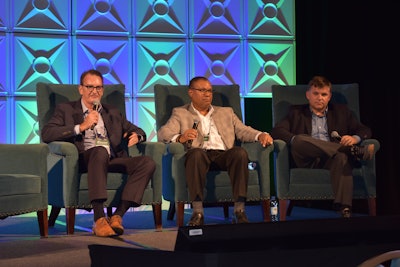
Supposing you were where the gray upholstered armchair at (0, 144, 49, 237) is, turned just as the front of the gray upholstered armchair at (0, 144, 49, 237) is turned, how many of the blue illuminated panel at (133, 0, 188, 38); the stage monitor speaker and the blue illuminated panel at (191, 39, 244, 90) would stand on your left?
2

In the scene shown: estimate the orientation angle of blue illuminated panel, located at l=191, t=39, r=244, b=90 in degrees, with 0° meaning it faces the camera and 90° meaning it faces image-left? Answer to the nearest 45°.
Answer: approximately 0°

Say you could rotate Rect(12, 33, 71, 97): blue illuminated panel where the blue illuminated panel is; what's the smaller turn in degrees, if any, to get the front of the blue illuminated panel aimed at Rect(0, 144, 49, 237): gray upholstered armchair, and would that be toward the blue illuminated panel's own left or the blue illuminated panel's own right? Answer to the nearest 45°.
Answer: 0° — it already faces it

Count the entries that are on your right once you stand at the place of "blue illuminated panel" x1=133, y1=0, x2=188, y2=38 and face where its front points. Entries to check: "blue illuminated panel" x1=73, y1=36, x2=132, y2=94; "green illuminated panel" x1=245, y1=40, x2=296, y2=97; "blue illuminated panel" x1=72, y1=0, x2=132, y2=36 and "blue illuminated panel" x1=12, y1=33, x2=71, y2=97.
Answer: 3

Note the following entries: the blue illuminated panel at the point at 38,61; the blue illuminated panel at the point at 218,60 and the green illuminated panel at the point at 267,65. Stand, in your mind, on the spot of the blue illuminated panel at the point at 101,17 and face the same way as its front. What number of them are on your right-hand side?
1

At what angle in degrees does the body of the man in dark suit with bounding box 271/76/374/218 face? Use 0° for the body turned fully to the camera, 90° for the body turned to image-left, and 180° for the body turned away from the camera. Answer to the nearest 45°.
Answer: approximately 0°

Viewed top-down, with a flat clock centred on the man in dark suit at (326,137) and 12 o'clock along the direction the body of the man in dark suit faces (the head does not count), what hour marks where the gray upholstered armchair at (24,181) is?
The gray upholstered armchair is roughly at 2 o'clock from the man in dark suit.

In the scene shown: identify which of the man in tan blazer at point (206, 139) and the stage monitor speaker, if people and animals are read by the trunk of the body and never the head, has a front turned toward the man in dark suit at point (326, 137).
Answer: the stage monitor speaker

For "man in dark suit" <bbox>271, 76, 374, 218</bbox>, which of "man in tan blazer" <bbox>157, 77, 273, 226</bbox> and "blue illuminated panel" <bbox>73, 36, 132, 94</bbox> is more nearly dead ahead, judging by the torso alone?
the man in tan blazer

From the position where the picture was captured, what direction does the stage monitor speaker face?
facing away from the viewer
